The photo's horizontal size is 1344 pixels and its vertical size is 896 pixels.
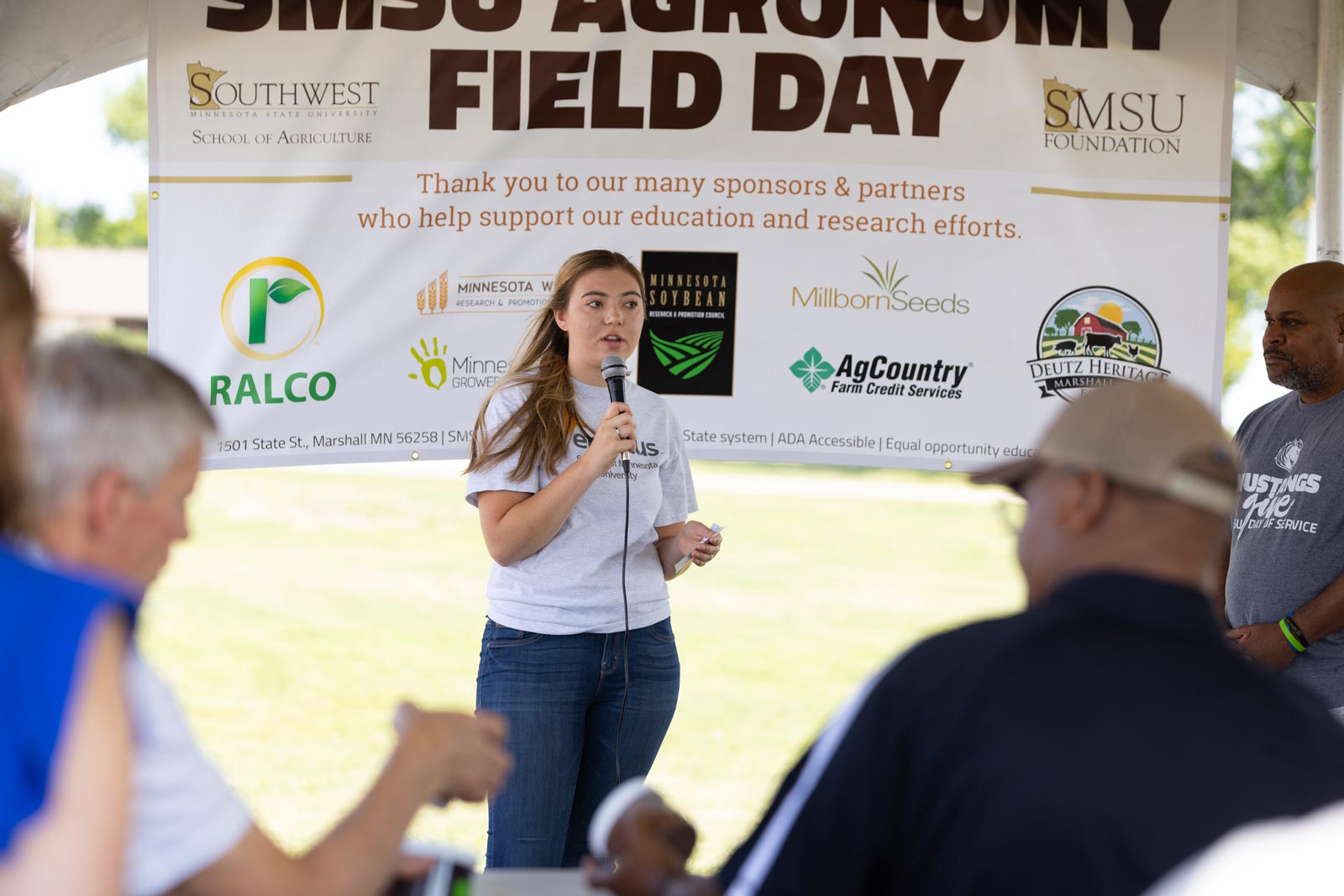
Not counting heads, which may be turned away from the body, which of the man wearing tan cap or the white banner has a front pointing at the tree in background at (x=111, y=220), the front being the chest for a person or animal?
the man wearing tan cap

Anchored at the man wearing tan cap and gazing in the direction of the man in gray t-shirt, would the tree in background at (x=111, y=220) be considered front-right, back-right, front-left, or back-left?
front-left

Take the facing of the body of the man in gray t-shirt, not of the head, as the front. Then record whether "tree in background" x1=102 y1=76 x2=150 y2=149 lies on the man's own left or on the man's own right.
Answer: on the man's own right

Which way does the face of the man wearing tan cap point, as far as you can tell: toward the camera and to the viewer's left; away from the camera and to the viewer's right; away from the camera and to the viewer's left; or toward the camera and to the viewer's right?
away from the camera and to the viewer's left

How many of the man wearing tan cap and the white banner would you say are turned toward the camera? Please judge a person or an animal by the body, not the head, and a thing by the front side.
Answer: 1

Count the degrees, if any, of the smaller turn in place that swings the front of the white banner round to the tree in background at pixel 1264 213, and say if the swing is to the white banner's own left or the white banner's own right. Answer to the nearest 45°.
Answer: approximately 135° to the white banner's own left

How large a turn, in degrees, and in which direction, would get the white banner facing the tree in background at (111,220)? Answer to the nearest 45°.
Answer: approximately 135° to its right

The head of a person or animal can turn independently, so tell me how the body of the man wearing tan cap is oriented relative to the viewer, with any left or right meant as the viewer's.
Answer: facing away from the viewer and to the left of the viewer

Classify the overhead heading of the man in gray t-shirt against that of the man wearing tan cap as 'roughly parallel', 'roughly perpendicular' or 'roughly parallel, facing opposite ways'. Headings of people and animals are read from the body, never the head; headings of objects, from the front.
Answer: roughly perpendicular

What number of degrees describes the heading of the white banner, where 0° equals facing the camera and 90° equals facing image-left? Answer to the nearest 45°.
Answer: approximately 0°

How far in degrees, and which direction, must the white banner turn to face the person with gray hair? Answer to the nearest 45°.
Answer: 0° — it already faces them

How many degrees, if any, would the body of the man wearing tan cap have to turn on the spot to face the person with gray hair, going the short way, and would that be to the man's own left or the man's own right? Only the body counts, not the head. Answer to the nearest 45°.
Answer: approximately 45° to the man's own left

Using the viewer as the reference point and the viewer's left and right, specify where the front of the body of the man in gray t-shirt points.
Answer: facing the viewer and to the left of the viewer
